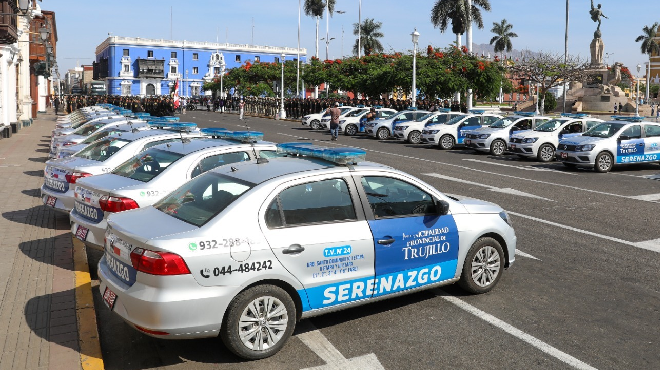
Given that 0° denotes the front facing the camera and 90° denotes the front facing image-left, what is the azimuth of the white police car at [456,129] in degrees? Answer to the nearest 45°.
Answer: approximately 45°

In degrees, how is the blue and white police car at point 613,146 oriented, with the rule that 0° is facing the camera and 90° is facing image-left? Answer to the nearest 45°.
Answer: approximately 45°

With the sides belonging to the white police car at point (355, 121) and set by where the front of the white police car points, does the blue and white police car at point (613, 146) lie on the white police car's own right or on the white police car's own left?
on the white police car's own left

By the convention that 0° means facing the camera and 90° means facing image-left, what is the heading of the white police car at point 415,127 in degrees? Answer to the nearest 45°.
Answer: approximately 45°

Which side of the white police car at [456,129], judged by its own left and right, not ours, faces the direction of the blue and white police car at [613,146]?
left

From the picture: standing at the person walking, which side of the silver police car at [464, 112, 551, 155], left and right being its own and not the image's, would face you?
right
